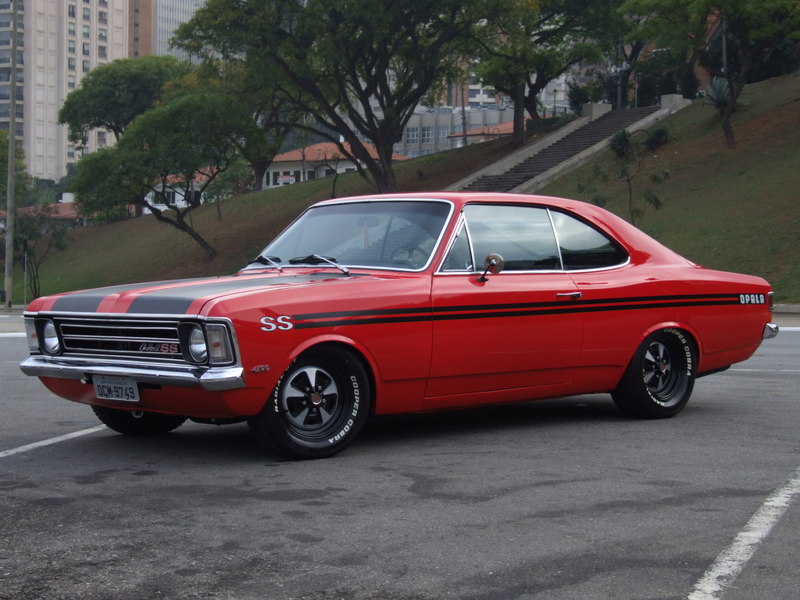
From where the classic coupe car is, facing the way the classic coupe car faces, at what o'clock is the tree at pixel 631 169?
The tree is roughly at 5 o'clock from the classic coupe car.

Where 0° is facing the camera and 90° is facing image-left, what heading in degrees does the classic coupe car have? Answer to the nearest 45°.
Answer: approximately 45°

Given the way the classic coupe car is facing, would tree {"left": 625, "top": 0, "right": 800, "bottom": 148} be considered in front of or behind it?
behind

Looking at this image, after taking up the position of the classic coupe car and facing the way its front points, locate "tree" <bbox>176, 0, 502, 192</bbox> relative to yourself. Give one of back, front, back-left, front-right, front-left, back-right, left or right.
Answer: back-right
